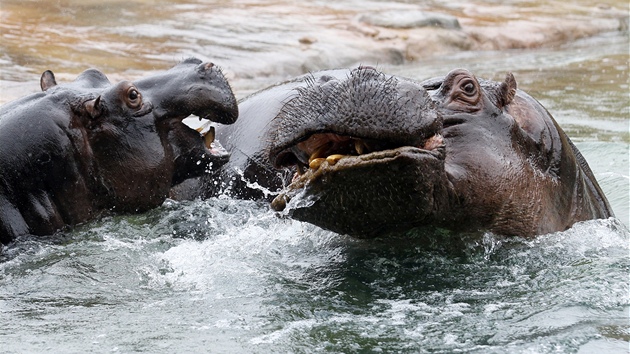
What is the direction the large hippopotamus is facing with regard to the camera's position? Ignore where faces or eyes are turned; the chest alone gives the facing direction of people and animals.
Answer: facing the viewer and to the left of the viewer

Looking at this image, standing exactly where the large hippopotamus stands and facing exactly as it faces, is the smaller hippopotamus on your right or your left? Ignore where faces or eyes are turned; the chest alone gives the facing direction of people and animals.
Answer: on your right

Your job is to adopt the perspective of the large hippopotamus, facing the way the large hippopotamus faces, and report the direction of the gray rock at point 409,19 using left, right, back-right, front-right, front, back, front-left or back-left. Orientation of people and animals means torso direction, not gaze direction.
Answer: back-right

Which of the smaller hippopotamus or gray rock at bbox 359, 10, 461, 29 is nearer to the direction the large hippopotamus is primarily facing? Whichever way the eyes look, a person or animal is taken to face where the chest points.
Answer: the smaller hippopotamus
